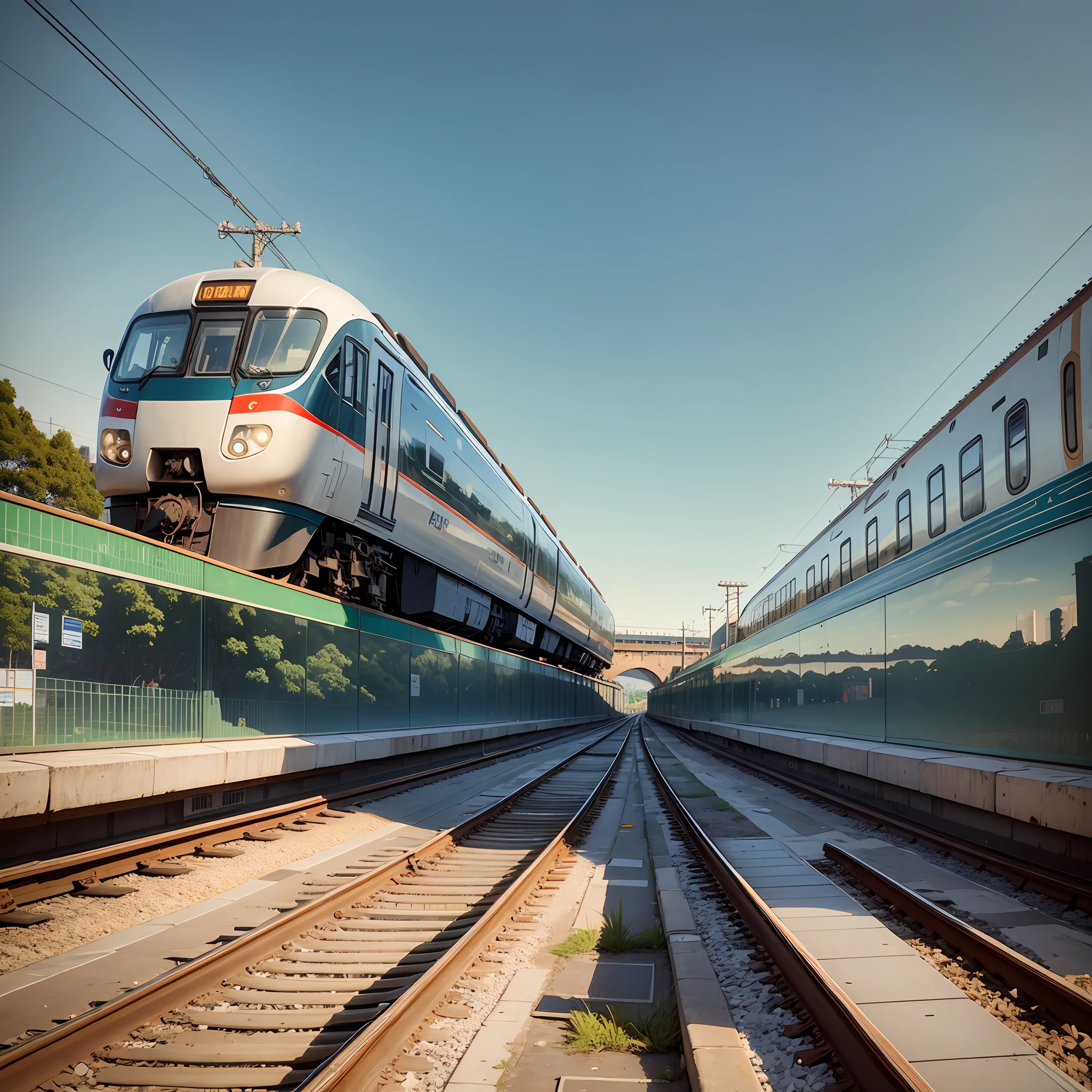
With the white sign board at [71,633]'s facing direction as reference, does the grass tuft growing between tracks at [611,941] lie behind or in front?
in front

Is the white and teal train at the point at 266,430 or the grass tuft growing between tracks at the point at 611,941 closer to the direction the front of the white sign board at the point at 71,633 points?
the grass tuft growing between tracks

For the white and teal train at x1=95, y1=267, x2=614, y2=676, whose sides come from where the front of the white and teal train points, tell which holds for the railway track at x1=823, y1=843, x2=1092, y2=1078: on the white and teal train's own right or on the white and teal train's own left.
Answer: on the white and teal train's own left

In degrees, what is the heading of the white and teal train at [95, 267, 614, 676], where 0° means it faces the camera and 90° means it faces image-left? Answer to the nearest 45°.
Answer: approximately 45°

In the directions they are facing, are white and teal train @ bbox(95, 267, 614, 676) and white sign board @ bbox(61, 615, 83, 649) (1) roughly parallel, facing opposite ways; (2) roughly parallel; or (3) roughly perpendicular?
roughly perpendicular

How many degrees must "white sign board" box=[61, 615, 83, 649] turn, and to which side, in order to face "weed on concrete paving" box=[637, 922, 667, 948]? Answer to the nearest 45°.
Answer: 0° — it already faces it

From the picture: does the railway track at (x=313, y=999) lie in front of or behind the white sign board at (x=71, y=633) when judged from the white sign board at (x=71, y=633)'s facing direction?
in front

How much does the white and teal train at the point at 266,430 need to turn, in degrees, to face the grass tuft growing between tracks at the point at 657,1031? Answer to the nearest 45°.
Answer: approximately 45° to its left

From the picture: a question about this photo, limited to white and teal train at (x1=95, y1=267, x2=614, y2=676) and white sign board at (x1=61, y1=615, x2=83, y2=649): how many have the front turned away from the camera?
0
